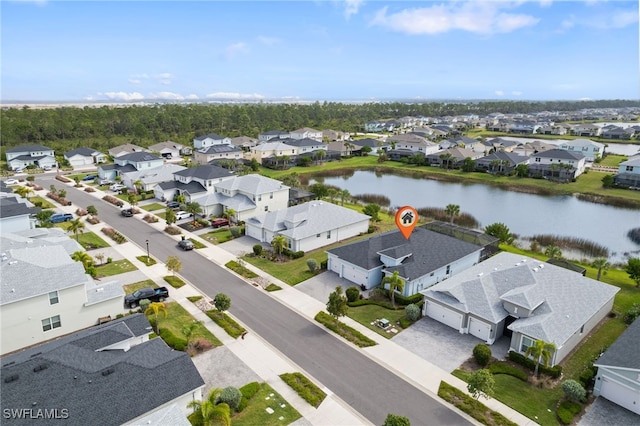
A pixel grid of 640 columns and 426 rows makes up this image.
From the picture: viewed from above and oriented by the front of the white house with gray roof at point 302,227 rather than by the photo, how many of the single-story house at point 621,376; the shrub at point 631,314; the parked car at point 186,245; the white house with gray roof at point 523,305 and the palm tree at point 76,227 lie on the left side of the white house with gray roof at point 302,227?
3

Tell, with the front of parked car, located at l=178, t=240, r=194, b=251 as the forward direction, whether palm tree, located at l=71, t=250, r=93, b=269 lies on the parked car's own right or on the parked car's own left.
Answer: on the parked car's own left

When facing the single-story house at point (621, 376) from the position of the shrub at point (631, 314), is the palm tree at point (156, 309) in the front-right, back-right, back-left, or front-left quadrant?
front-right

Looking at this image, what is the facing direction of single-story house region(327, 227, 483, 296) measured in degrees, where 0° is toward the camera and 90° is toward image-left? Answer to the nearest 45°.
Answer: approximately 45°

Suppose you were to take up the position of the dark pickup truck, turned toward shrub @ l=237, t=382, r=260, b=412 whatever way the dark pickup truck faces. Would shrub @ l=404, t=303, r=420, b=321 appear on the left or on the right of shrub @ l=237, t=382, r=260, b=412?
left

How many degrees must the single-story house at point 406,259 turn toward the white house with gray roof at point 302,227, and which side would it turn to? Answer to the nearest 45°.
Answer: approximately 90° to its right

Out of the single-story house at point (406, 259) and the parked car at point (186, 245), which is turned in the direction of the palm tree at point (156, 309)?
the single-story house

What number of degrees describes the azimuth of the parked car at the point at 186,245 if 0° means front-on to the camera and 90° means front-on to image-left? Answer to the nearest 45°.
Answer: approximately 135°

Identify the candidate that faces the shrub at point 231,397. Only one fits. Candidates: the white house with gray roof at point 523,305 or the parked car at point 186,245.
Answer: the white house with gray roof

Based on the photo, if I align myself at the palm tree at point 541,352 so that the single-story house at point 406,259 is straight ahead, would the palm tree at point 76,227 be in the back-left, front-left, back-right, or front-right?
front-left

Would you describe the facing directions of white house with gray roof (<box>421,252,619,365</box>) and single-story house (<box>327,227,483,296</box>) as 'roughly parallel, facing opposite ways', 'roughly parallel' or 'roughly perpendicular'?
roughly parallel

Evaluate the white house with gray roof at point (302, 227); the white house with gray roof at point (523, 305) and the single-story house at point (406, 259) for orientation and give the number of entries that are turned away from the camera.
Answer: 0

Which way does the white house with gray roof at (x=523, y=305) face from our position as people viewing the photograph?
facing the viewer and to the left of the viewer

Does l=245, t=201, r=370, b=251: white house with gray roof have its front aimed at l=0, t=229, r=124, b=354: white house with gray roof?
yes

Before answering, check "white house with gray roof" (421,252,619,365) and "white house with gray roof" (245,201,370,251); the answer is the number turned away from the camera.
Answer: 0

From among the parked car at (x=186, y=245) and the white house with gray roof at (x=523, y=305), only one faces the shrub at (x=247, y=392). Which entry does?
the white house with gray roof

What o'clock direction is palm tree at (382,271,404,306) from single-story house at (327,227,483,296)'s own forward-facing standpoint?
The palm tree is roughly at 11 o'clock from the single-story house.

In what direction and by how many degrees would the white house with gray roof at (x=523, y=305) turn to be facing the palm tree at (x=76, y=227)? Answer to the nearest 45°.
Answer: approximately 45° to its right
